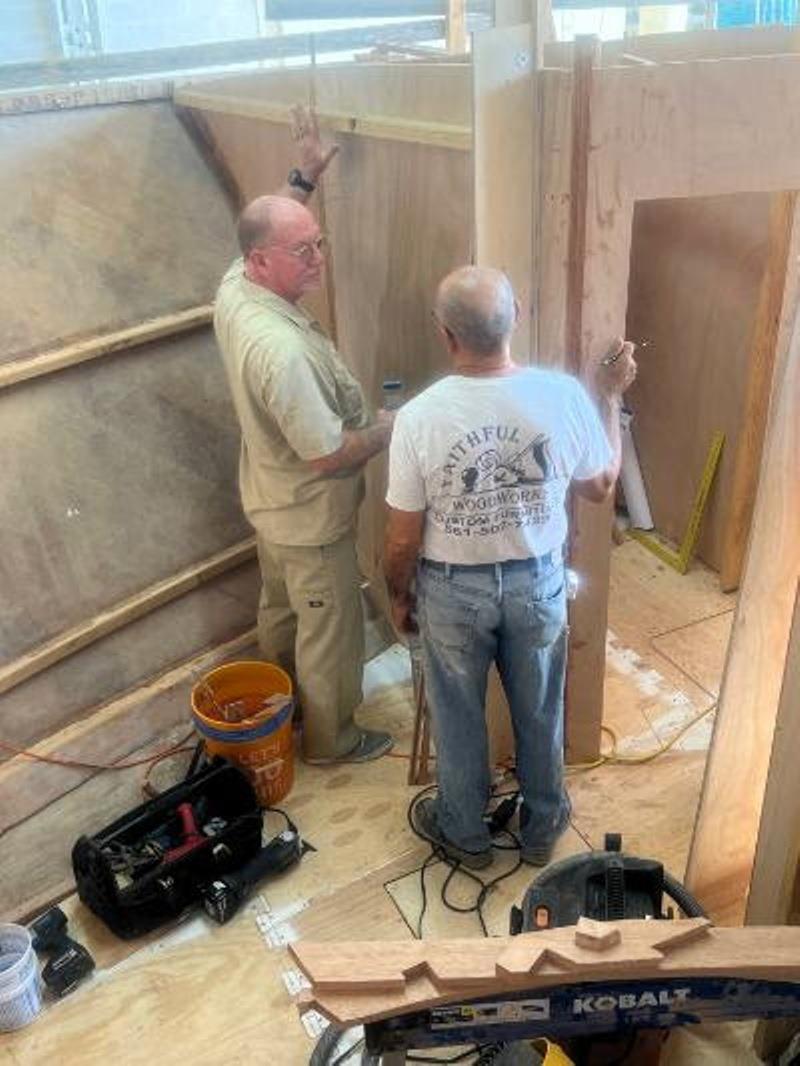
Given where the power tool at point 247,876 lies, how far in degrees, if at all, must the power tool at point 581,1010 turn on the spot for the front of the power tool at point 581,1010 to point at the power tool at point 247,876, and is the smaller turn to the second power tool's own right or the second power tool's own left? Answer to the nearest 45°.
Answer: approximately 135° to the second power tool's own right

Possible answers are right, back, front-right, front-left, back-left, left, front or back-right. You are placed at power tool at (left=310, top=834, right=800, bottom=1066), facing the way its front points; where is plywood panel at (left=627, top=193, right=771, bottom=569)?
back

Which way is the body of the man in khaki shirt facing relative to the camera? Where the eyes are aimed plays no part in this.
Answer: to the viewer's right

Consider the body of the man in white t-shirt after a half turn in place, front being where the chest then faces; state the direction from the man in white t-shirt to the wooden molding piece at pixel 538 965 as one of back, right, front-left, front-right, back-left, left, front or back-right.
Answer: front

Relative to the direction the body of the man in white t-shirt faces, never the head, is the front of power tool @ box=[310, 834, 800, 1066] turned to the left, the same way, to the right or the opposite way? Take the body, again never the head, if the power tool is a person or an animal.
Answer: the opposite way

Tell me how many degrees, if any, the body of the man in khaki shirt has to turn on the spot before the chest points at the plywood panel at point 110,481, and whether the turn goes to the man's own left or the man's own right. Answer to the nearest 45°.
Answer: approximately 135° to the man's own left

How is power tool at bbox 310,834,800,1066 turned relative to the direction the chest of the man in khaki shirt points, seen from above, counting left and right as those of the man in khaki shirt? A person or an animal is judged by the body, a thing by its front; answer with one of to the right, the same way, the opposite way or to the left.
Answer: to the right

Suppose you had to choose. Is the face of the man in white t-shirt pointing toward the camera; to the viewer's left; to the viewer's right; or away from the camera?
away from the camera

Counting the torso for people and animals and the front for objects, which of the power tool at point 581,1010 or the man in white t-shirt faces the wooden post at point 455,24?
the man in white t-shirt

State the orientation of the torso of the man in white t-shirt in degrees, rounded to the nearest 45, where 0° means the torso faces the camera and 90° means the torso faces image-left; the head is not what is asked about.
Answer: approximately 180°
